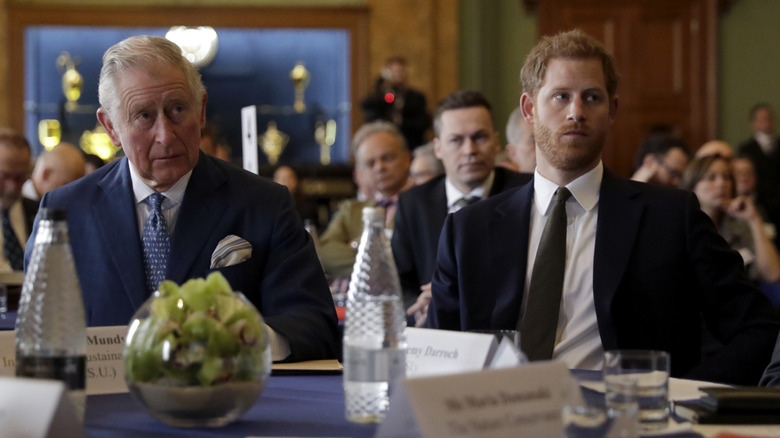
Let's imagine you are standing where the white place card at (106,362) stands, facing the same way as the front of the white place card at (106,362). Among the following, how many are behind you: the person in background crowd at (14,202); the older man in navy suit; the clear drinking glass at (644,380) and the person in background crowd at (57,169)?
3

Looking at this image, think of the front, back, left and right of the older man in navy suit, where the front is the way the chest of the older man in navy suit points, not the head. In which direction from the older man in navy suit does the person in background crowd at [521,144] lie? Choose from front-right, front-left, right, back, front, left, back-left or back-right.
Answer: back-left

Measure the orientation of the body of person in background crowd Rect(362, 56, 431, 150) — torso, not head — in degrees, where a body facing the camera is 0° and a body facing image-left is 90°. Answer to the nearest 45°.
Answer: approximately 0°

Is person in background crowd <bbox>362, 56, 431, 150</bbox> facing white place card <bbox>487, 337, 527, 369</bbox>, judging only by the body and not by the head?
yes

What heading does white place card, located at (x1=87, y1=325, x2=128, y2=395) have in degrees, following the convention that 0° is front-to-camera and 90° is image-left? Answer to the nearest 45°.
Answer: approximately 0°

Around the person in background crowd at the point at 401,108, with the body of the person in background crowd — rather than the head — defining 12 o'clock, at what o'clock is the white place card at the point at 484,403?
The white place card is roughly at 12 o'clock from the person in background crowd.

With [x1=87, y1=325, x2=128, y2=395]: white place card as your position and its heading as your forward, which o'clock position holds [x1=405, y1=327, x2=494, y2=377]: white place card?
[x1=405, y1=327, x2=494, y2=377]: white place card is roughly at 10 o'clock from [x1=87, y1=325, x2=128, y2=395]: white place card.

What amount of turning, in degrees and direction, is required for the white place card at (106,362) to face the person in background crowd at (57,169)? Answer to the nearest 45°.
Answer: approximately 180°

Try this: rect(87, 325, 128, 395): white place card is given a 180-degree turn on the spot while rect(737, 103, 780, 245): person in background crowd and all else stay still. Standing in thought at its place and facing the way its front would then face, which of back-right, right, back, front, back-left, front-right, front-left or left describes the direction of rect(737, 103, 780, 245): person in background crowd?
front-right

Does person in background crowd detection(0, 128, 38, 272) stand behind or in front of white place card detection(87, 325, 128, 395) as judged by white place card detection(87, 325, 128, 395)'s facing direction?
behind
